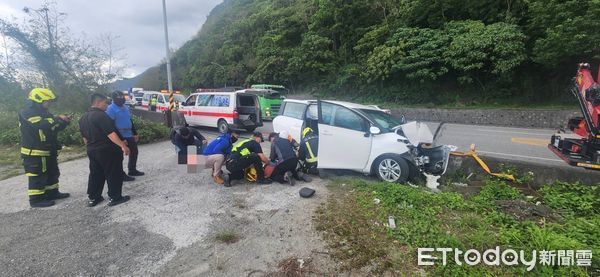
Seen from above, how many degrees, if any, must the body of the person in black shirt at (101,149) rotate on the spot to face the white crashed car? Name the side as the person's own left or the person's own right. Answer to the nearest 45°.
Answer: approximately 45° to the person's own right

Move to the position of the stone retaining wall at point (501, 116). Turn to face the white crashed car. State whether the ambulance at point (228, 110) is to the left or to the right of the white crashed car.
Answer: right

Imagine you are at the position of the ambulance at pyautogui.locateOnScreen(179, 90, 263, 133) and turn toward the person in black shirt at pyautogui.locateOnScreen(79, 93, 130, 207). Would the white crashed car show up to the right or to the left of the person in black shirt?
left

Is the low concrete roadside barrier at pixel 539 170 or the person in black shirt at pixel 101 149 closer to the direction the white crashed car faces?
the low concrete roadside barrier
